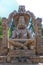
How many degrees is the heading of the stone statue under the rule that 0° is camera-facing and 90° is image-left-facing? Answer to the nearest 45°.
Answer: approximately 0°
